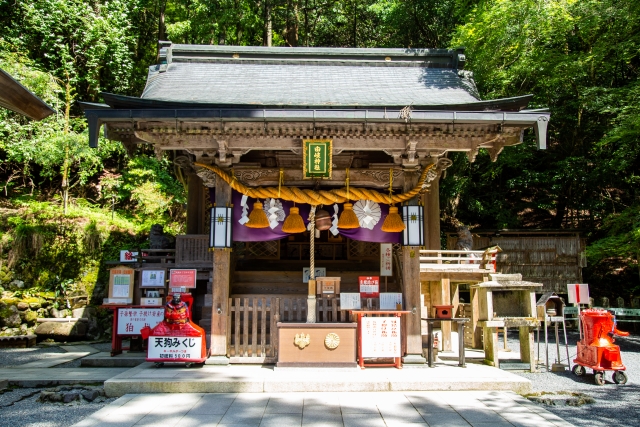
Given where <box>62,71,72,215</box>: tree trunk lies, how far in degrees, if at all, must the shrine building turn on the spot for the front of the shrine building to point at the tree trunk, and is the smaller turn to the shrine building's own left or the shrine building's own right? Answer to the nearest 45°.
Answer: approximately 135° to the shrine building's own right

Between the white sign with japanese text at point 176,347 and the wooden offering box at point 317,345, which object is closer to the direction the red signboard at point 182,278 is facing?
the white sign with japanese text

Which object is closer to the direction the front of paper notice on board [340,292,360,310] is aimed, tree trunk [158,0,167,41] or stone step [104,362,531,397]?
the stone step

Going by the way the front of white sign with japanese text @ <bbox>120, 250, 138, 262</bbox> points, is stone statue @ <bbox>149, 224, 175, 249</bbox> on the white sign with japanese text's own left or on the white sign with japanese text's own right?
on the white sign with japanese text's own left

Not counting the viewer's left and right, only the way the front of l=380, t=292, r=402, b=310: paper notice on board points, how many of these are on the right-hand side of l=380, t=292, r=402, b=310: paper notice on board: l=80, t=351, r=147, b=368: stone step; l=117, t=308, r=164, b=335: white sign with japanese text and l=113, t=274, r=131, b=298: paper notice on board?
3
